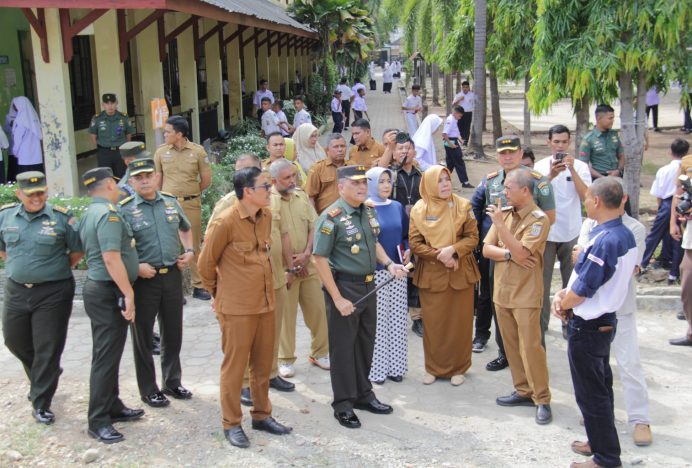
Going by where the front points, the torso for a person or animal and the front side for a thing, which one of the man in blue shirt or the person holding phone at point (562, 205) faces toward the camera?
the person holding phone

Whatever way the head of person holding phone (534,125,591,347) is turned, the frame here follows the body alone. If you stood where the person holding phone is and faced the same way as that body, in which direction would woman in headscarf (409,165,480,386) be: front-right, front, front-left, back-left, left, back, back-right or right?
front-right

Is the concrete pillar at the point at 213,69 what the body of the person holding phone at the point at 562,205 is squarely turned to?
no

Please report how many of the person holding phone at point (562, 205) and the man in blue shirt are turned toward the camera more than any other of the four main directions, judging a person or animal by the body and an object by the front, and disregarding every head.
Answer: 1

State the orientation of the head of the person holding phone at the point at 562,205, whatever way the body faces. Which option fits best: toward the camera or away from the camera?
toward the camera

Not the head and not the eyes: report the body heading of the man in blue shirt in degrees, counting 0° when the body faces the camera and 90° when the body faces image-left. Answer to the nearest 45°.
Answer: approximately 90°

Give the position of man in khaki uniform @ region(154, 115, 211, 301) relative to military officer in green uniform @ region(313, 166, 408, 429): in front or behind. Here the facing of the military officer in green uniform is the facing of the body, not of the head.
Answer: behind

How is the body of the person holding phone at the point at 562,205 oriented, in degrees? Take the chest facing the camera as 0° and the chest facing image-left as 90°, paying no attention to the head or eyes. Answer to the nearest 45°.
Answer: approximately 0°

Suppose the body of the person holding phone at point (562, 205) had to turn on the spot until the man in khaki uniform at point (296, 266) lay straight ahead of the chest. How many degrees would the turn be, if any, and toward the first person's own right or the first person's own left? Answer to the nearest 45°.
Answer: approximately 45° to the first person's own right

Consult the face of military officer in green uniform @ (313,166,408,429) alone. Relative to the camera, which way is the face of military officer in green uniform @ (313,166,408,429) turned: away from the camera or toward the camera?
toward the camera

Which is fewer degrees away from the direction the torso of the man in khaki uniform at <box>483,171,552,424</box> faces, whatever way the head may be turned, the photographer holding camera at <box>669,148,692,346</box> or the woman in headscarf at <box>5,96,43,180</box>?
the woman in headscarf

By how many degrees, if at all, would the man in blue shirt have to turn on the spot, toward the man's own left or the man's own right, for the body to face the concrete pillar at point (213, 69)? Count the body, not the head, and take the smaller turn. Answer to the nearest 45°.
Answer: approximately 45° to the man's own right

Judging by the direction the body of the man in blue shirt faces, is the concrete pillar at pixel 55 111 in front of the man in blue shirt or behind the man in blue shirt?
in front

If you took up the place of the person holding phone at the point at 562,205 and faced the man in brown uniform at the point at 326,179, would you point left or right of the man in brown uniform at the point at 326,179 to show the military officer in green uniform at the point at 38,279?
left

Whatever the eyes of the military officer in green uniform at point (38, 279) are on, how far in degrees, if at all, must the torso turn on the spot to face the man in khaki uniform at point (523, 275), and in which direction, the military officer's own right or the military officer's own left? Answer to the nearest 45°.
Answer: approximately 90° to the military officer's own left
